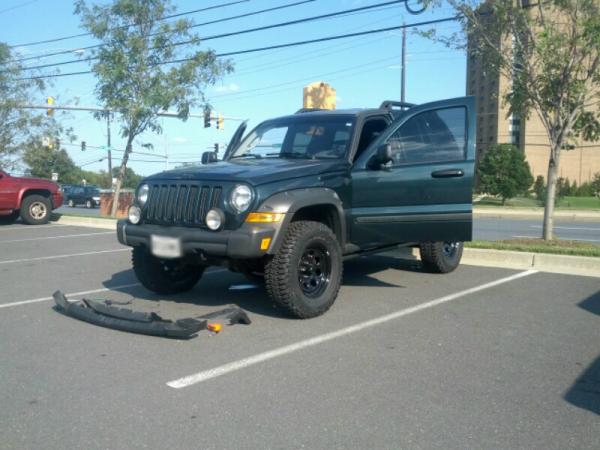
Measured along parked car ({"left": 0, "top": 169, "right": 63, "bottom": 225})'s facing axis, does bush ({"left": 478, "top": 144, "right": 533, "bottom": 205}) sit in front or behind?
in front

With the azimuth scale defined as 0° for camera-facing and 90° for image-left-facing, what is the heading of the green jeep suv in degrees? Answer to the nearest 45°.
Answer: approximately 45°

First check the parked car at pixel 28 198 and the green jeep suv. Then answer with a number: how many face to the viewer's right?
1

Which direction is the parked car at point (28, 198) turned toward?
to the viewer's right

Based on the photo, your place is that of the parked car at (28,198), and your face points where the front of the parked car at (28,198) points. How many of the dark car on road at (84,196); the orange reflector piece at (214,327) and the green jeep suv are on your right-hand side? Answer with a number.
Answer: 2

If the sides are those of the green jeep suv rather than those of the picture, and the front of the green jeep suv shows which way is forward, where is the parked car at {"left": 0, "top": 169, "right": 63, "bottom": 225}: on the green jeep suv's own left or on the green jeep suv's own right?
on the green jeep suv's own right

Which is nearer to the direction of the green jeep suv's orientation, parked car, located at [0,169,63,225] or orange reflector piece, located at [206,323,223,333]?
the orange reflector piece

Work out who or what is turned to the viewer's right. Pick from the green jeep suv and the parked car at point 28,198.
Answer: the parked car

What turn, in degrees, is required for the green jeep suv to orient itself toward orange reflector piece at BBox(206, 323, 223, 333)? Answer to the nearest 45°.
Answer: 0° — it already faces it

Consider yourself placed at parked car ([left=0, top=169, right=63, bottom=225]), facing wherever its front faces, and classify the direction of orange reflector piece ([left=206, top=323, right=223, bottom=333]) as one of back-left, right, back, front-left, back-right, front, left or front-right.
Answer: right

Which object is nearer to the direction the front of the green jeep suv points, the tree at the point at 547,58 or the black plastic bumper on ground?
the black plastic bumper on ground

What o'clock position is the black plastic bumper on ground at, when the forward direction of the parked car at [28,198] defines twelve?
The black plastic bumper on ground is roughly at 3 o'clock from the parked car.
